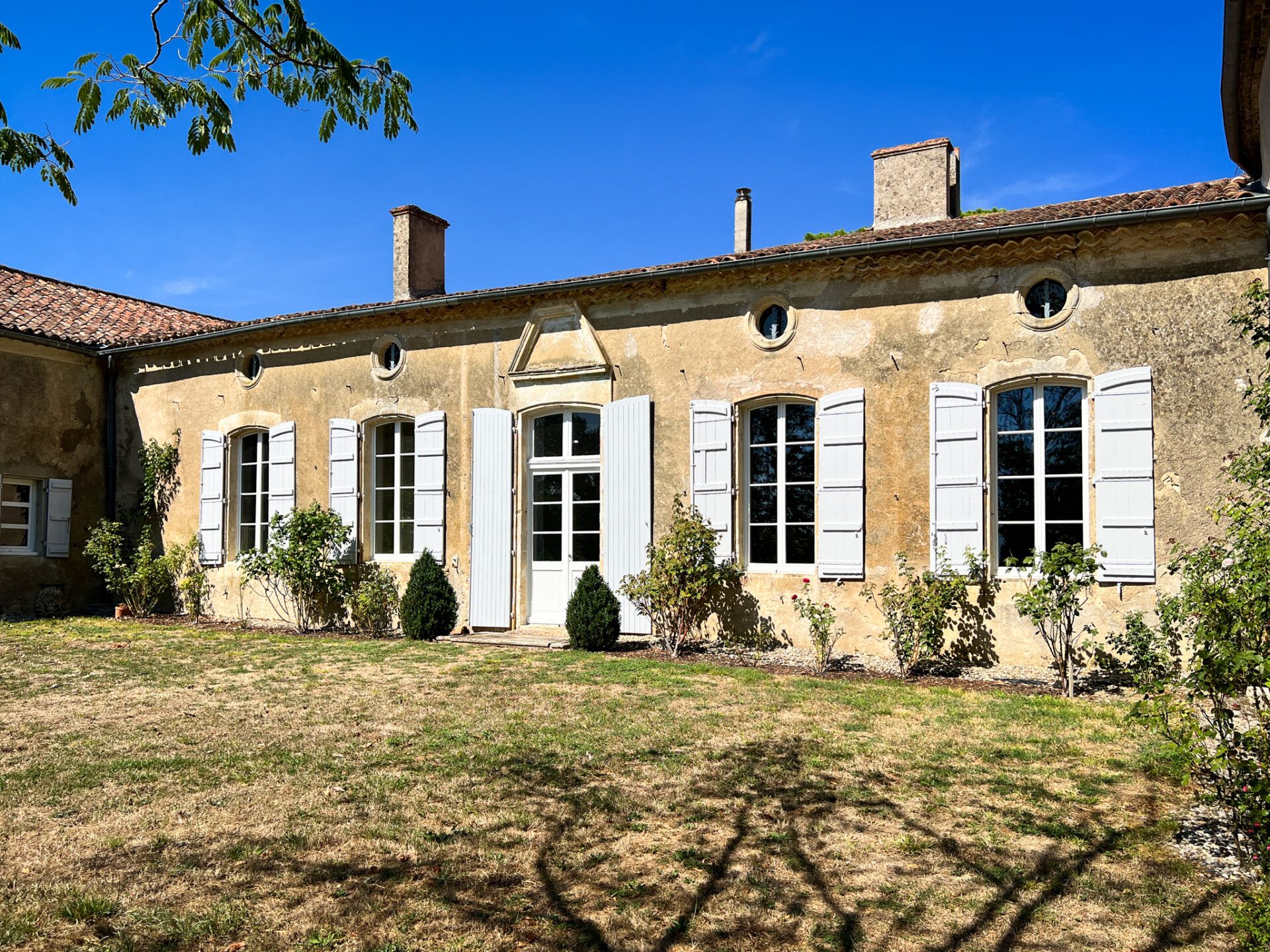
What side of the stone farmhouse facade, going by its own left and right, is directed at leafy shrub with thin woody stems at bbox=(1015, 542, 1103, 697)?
left

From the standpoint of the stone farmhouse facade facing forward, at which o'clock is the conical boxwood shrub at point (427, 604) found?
The conical boxwood shrub is roughly at 2 o'clock from the stone farmhouse facade.

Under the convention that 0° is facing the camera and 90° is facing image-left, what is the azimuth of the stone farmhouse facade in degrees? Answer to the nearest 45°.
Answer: approximately 45°
